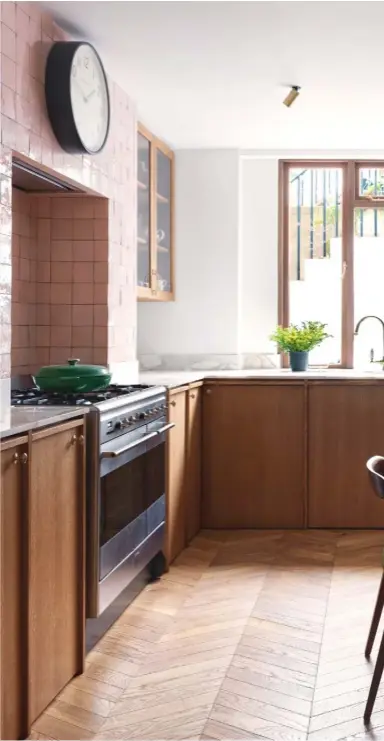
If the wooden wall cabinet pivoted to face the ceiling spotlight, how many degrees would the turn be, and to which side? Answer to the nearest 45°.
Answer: approximately 45° to its right

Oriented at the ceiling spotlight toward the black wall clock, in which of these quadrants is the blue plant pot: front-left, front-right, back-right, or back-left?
back-right

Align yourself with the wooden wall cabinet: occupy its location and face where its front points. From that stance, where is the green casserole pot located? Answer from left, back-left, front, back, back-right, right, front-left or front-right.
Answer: right

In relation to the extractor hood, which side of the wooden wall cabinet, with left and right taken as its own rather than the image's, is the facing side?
right

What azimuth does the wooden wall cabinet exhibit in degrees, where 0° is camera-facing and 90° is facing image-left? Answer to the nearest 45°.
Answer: approximately 270°

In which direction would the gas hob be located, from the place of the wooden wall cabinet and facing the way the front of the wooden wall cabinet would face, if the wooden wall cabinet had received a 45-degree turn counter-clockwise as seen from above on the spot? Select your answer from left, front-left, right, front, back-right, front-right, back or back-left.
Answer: back-right

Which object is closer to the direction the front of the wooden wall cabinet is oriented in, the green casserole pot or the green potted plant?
the green potted plant

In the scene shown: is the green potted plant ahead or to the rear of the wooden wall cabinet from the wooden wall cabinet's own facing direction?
ahead

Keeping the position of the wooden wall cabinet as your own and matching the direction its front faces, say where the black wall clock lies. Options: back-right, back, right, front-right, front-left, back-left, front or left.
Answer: right

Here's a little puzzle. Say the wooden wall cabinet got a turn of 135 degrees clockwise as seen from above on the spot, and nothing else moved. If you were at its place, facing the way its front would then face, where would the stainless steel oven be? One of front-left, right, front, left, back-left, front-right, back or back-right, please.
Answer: front-left
